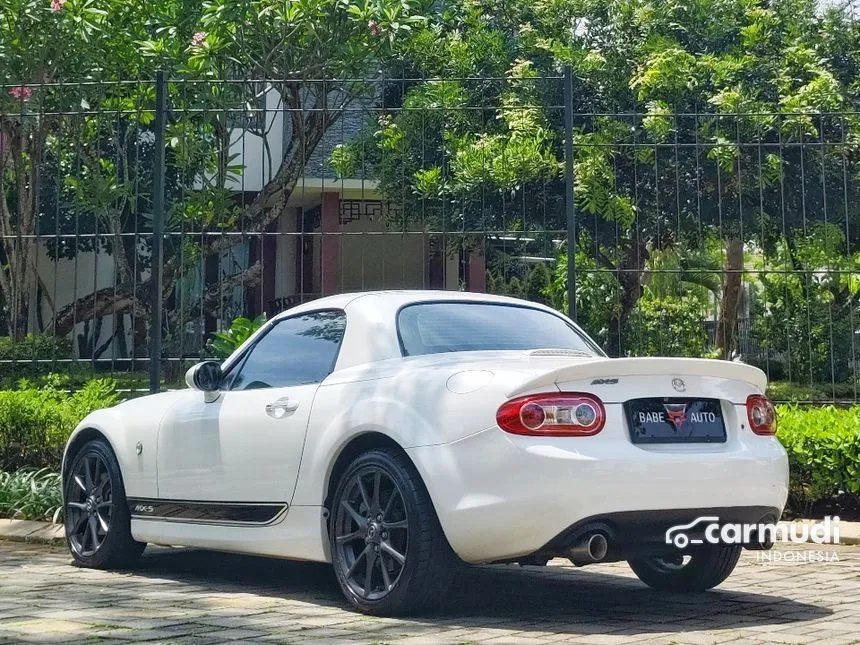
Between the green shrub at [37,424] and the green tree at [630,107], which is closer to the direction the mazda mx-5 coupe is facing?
the green shrub

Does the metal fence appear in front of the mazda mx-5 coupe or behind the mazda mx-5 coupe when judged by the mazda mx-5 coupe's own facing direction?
in front

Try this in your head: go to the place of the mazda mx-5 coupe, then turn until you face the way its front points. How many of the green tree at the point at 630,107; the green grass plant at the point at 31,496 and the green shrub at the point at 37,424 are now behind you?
0

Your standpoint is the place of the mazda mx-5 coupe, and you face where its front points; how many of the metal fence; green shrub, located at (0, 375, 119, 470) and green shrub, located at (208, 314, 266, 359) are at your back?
0

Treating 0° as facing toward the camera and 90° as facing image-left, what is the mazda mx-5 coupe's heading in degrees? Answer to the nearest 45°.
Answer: approximately 135°

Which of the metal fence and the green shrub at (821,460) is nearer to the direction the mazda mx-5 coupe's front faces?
the metal fence

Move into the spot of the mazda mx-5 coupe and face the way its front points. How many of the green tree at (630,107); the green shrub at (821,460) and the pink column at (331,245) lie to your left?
0

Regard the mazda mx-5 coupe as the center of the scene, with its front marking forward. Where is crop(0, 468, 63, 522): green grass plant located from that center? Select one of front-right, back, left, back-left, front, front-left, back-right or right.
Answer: front

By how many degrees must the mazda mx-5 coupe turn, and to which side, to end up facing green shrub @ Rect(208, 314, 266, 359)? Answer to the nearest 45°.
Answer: approximately 45° to its right

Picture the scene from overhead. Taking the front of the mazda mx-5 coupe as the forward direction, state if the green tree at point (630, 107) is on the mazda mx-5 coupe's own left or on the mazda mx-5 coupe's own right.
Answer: on the mazda mx-5 coupe's own right

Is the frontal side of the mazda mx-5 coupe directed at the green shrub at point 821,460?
no

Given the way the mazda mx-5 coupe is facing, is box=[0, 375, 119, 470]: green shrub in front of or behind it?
in front

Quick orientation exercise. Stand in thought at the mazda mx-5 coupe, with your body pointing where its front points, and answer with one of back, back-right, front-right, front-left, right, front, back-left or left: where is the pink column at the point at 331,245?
front-right
